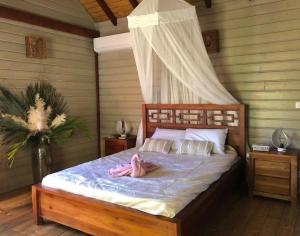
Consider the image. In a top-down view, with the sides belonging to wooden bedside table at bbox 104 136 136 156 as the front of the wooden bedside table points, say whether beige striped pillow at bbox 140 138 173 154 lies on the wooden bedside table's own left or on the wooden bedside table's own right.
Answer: on the wooden bedside table's own left

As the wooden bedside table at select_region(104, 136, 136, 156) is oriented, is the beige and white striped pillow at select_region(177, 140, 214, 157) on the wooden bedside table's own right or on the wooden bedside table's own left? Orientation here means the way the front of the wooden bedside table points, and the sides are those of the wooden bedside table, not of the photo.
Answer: on the wooden bedside table's own left

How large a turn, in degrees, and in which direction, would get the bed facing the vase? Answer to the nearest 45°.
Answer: approximately 90° to its right

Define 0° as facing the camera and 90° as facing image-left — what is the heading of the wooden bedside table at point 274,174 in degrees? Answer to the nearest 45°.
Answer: approximately 45°

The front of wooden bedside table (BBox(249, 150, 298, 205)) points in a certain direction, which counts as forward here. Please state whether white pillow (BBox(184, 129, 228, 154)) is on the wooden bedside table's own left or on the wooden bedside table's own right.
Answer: on the wooden bedside table's own right
